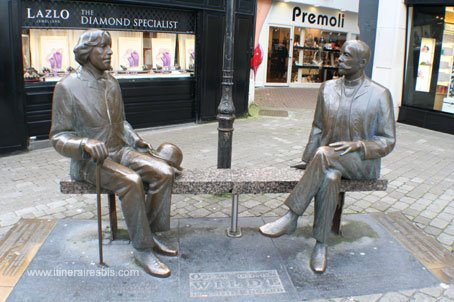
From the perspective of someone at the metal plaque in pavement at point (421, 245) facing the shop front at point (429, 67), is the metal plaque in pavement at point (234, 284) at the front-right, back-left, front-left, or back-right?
back-left

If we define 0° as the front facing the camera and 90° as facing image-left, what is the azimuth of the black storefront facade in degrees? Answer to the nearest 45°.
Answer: approximately 315°

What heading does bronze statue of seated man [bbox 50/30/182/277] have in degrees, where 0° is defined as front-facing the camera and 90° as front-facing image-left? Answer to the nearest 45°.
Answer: approximately 315°

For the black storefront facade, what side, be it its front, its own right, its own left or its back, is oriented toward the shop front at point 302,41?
left
